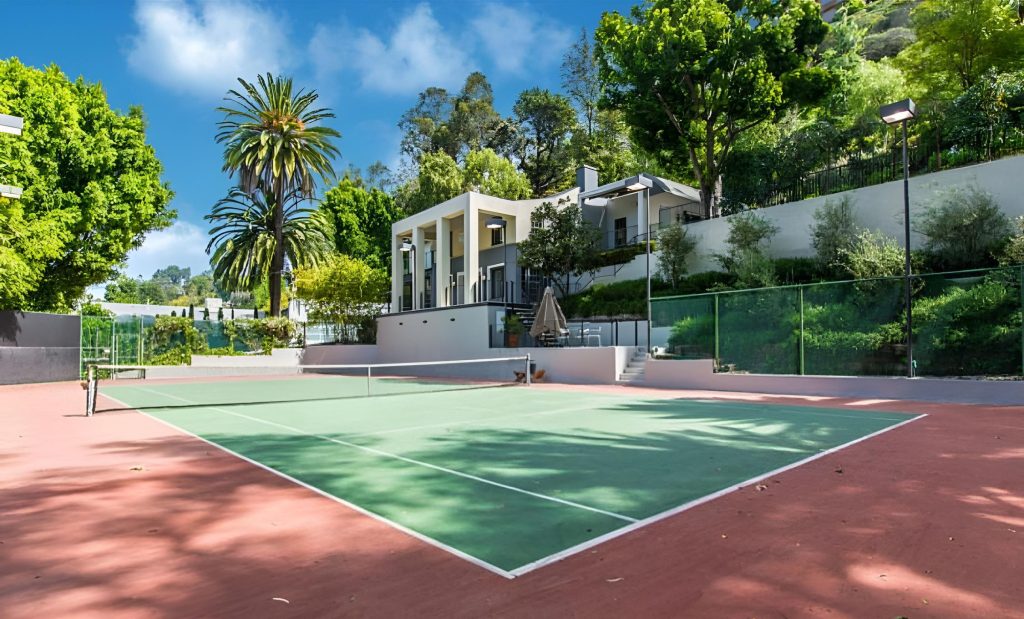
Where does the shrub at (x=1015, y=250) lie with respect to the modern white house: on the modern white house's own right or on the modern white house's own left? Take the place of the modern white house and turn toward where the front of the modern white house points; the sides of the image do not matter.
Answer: on the modern white house's own left

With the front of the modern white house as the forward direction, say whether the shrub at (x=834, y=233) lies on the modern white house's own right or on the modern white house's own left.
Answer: on the modern white house's own left

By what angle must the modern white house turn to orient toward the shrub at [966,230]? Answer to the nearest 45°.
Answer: approximately 90° to its left

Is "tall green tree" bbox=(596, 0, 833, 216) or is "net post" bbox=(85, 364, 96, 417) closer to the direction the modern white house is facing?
the net post

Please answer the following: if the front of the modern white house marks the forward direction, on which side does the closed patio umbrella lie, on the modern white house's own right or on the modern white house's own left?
on the modern white house's own left

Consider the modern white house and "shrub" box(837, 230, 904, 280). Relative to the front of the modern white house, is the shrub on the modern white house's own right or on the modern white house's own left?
on the modern white house's own left

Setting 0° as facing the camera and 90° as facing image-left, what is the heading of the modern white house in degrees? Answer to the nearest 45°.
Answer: approximately 45°

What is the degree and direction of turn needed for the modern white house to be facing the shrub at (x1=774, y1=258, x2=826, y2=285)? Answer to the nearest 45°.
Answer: approximately 90° to its left

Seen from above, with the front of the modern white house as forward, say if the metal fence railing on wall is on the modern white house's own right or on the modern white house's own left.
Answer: on the modern white house's own left
